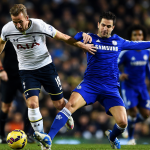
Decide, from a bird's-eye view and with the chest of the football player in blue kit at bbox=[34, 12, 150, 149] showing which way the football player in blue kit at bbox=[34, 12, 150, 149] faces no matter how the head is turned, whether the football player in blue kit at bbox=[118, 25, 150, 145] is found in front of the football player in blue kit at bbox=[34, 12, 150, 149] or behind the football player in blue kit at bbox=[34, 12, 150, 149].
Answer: behind

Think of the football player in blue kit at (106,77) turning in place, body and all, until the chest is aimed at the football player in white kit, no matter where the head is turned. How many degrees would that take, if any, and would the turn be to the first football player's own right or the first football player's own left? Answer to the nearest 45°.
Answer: approximately 90° to the first football player's own right

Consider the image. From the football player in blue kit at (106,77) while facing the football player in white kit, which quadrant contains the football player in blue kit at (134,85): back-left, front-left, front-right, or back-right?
back-right

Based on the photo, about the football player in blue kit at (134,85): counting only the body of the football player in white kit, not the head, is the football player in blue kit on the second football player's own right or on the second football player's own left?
on the second football player's own left

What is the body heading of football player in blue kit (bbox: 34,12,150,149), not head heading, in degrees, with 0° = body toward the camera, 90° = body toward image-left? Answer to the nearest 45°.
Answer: approximately 0°

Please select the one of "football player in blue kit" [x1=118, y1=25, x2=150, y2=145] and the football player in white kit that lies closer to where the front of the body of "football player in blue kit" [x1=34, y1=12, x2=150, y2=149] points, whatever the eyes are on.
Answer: the football player in white kit

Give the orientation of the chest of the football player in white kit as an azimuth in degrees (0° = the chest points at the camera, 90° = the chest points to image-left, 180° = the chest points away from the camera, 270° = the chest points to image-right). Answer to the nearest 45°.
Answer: approximately 0°
